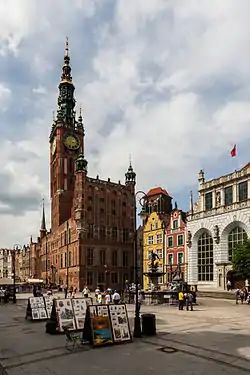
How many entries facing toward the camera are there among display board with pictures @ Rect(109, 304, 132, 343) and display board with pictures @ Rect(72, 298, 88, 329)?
2

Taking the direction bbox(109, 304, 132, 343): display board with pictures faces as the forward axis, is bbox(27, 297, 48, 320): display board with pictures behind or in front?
behind

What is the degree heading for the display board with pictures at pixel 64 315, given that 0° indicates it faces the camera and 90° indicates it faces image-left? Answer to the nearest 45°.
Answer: approximately 0°

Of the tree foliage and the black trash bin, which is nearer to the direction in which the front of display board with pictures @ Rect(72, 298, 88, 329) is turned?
the black trash bin

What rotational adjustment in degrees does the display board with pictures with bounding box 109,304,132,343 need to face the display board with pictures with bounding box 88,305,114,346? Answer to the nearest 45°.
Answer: approximately 45° to its right

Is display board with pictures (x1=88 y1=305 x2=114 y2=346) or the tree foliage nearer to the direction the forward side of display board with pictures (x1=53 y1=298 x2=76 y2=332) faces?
the display board with pictures

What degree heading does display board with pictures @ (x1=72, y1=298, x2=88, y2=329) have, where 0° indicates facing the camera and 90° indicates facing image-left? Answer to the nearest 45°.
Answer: approximately 0°
